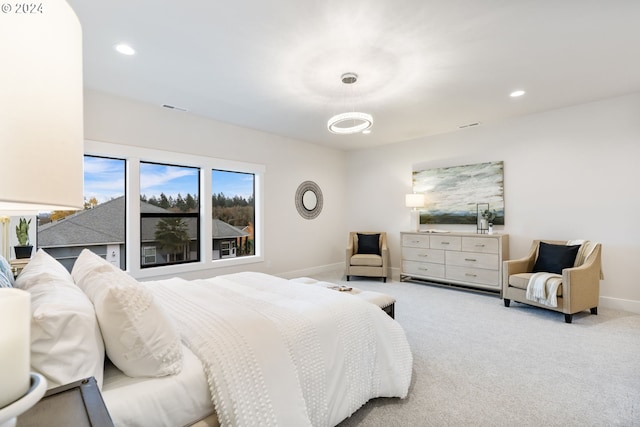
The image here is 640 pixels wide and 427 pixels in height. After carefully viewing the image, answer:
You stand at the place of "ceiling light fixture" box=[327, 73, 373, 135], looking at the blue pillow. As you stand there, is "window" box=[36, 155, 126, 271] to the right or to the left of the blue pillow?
right

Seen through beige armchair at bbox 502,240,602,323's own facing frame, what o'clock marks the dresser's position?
The dresser is roughly at 2 o'clock from the beige armchair.

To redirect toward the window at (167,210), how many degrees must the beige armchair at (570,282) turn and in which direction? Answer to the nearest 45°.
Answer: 0° — it already faces it

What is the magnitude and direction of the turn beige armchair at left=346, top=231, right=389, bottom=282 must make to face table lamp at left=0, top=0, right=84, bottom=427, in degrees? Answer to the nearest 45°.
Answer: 0° — it already faces it

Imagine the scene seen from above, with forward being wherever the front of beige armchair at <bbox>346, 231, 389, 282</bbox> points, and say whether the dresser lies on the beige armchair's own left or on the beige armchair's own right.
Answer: on the beige armchair's own left

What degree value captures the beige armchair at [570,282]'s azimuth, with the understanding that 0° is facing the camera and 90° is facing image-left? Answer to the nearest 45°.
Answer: approximately 45°

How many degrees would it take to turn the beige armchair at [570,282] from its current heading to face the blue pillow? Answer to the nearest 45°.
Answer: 0° — it already faces it

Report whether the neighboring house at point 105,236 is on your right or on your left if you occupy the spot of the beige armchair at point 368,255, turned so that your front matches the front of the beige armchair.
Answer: on your right

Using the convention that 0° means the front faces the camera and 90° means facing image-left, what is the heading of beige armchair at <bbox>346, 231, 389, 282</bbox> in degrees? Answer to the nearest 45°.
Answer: approximately 0°
